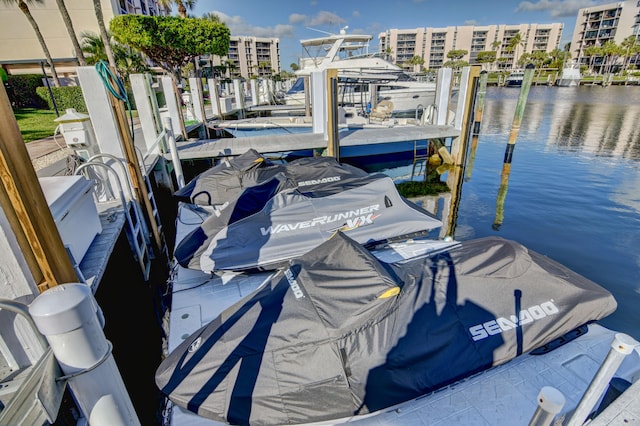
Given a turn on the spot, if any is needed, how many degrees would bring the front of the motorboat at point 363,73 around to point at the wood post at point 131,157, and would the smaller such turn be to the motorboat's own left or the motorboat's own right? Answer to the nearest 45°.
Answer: approximately 90° to the motorboat's own right

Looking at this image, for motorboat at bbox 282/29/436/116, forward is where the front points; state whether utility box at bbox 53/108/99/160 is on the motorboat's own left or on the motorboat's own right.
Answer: on the motorboat's own right

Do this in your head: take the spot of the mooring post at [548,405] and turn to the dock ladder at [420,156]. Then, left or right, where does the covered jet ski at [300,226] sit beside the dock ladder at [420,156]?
left

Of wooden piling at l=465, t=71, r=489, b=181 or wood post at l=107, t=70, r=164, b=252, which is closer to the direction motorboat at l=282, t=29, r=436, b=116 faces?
the wooden piling

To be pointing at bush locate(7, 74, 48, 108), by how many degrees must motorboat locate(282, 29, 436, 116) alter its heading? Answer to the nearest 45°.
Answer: approximately 180°

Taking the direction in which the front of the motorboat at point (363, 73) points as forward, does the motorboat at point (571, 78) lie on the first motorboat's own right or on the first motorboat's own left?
on the first motorboat's own left

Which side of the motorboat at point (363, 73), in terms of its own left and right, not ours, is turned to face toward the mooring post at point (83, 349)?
right

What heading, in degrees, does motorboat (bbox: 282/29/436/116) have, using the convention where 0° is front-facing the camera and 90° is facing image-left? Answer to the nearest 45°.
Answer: approximately 270°
